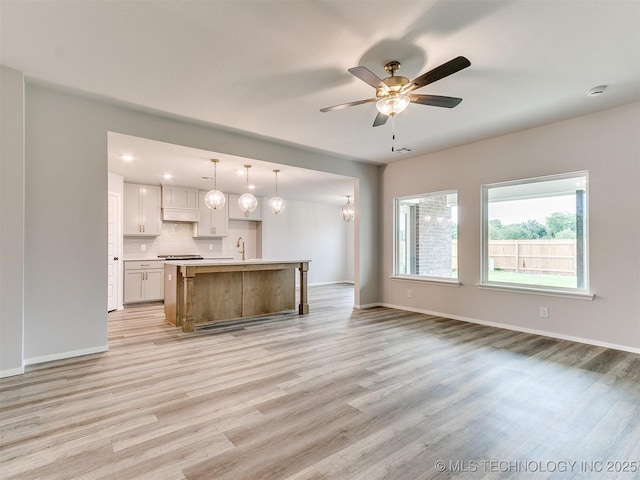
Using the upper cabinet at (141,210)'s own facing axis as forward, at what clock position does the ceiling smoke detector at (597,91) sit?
The ceiling smoke detector is roughly at 11 o'clock from the upper cabinet.

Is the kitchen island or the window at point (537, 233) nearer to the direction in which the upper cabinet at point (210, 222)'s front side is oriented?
the kitchen island

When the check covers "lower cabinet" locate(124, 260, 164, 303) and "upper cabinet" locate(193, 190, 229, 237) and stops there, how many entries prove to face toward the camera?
2

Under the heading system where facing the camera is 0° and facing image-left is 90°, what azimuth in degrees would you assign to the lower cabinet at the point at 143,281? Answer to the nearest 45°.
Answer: approximately 0°

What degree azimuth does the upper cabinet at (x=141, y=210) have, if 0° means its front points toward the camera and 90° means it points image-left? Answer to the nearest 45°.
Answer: approximately 0°

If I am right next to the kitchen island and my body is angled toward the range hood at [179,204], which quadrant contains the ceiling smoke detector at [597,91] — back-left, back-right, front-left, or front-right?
back-right

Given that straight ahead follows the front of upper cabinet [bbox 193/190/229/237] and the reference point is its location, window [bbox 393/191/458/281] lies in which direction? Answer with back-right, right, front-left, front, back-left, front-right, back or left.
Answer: front-left
